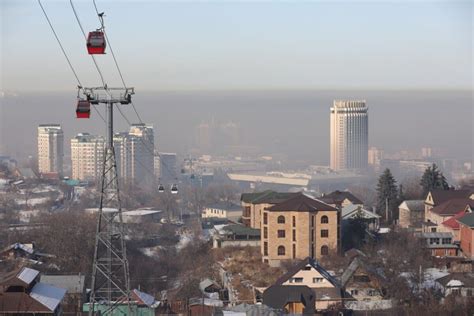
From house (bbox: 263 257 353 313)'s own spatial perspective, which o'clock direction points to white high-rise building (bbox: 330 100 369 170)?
The white high-rise building is roughly at 6 o'clock from the house.

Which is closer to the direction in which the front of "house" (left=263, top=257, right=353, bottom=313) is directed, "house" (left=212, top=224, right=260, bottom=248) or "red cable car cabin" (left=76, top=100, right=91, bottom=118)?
the red cable car cabin

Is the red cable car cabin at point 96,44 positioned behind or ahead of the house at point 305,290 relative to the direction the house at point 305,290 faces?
ahead

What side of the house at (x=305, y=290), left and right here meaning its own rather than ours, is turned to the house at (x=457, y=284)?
left

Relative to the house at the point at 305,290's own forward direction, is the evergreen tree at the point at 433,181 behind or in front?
behind

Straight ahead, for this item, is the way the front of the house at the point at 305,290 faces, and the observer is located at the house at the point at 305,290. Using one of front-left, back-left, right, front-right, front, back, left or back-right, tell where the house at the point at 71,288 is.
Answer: right

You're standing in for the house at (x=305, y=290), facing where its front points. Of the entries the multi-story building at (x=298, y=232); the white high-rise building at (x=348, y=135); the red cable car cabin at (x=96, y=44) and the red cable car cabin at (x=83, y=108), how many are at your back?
2

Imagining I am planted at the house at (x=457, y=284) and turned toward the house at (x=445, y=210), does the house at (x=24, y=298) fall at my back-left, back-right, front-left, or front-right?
back-left

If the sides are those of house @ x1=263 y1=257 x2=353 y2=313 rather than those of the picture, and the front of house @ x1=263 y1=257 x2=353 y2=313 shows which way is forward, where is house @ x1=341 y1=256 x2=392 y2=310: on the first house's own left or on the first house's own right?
on the first house's own left

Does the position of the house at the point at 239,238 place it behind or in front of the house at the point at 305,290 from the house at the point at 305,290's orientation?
behind

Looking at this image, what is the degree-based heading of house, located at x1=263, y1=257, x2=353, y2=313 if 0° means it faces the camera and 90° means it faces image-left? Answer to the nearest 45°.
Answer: approximately 0°

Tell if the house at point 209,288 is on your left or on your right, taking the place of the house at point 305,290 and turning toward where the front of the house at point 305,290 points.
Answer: on your right
